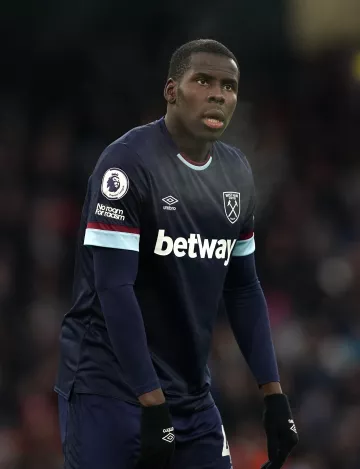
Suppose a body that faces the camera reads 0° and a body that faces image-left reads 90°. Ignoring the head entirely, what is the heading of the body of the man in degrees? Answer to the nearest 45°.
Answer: approximately 315°

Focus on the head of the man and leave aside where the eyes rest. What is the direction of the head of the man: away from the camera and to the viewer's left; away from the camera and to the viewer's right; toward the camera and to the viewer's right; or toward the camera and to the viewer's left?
toward the camera and to the viewer's right
